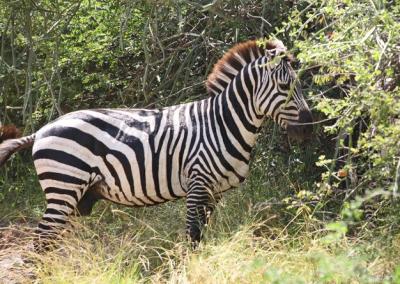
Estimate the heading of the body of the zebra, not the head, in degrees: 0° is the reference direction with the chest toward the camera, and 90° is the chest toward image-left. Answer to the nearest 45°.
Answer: approximately 270°
